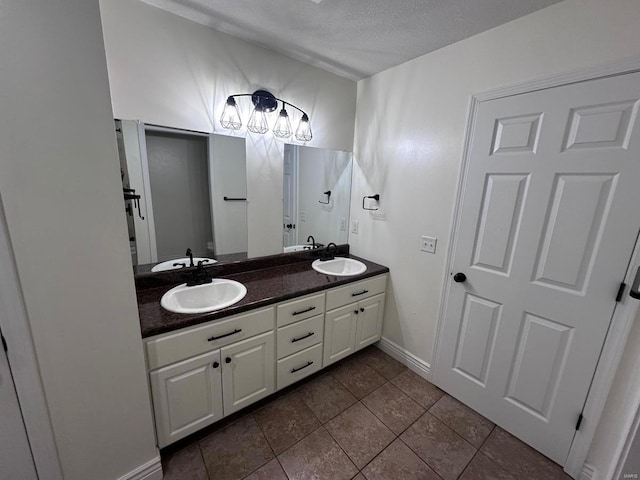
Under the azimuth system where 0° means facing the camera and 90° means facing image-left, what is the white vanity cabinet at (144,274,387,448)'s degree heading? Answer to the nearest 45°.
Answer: approximately 315°

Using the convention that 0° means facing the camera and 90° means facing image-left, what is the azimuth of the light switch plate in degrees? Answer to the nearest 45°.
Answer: approximately 45°

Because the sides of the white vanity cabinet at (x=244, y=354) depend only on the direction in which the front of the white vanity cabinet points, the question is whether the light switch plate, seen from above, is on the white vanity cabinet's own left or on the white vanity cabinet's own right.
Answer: on the white vanity cabinet's own left

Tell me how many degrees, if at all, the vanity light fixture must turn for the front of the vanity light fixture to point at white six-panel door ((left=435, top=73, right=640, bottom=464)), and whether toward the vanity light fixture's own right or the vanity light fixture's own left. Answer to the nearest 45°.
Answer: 0° — it already faces it

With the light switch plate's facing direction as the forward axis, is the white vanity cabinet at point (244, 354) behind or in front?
in front

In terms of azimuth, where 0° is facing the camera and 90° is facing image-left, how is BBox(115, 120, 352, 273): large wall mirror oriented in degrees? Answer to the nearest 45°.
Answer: approximately 315°
